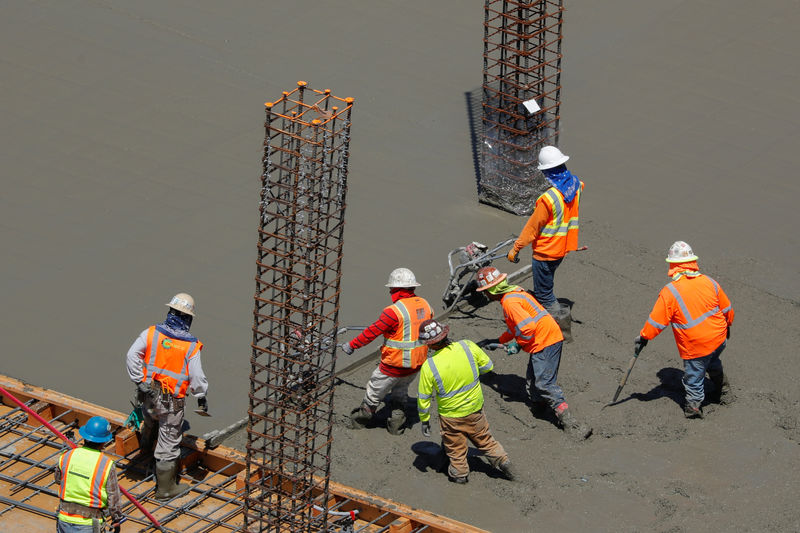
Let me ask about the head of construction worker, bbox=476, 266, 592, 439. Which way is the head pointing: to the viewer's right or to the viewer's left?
to the viewer's left

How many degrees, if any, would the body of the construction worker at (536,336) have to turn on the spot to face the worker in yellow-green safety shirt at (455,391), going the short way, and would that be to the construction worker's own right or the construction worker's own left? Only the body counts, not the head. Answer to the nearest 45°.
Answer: approximately 45° to the construction worker's own left

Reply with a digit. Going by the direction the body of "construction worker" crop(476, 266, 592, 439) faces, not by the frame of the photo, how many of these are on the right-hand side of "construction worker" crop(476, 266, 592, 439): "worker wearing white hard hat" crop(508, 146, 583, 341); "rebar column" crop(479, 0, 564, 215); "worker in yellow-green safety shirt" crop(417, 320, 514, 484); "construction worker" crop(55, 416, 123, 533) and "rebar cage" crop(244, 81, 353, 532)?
2

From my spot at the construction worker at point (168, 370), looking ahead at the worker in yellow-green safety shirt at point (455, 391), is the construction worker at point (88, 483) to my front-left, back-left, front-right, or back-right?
back-right

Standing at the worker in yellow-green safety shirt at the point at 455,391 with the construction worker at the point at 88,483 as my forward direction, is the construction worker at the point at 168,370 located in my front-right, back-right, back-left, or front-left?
front-right

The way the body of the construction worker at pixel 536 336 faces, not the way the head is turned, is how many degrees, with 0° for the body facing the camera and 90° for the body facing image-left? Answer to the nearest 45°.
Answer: approximately 90°

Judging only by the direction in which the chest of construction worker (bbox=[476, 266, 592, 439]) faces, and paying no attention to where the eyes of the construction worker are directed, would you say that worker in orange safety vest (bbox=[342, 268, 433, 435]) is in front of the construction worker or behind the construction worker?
in front

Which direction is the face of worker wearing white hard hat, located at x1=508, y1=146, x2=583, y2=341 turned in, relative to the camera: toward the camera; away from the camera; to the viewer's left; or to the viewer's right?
to the viewer's left

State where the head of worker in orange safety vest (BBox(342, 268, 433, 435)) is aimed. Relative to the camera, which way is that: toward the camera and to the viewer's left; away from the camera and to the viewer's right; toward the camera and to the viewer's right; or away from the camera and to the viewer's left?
away from the camera and to the viewer's left

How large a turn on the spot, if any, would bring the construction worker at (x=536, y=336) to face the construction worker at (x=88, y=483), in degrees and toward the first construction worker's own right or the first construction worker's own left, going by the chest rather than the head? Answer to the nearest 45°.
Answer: approximately 45° to the first construction worker's own left

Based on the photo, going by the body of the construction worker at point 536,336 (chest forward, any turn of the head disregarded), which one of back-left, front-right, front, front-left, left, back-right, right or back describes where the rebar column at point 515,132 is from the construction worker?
right

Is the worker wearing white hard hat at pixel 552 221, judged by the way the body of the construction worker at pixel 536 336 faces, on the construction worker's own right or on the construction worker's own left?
on the construction worker's own right

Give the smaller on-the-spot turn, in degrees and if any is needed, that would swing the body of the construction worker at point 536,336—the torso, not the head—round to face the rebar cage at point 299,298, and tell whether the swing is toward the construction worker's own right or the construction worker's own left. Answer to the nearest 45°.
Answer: approximately 45° to the construction worker's own left

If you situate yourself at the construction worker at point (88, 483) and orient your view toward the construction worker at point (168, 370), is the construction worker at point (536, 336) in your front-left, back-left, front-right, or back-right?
front-right

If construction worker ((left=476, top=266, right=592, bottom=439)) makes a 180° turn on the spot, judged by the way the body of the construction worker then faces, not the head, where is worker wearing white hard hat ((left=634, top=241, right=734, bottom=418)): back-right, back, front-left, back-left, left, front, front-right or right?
front
